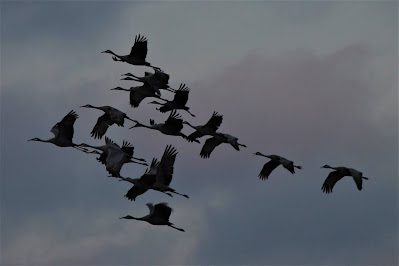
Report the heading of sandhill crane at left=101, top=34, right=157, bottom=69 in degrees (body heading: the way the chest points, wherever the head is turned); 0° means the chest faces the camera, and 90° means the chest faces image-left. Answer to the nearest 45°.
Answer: approximately 90°

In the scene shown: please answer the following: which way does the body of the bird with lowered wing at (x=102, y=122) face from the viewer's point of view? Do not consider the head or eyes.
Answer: to the viewer's left

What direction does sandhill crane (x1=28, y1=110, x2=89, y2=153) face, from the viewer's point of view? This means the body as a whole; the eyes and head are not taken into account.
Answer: to the viewer's left

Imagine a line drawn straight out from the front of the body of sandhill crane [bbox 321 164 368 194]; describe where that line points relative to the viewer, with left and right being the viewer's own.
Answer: facing to the left of the viewer

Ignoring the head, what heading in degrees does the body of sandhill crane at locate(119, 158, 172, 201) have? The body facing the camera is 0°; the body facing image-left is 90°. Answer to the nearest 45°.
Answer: approximately 90°

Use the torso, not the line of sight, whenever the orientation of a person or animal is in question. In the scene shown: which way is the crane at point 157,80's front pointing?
to the viewer's left
